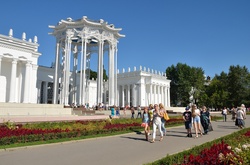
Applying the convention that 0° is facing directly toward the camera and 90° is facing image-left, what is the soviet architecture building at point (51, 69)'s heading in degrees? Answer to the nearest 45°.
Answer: approximately 315°

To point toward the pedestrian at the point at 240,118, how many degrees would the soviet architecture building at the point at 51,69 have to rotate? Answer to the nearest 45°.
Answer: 0° — it already faces them
